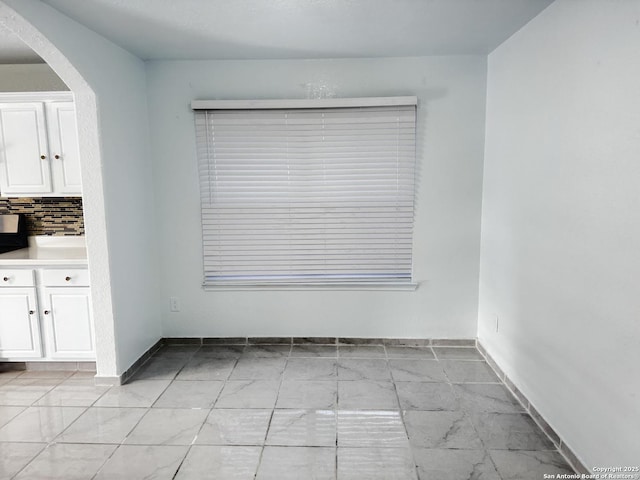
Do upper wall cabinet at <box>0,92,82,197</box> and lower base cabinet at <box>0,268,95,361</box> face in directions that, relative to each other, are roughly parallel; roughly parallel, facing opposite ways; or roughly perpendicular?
roughly parallel

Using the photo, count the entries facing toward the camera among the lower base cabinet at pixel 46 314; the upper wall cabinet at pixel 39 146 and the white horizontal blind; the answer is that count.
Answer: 3

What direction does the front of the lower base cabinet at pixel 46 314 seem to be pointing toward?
toward the camera

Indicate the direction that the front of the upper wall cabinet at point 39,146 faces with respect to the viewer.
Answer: facing the viewer

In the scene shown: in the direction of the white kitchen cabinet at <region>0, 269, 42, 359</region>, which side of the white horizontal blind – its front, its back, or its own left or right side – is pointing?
right

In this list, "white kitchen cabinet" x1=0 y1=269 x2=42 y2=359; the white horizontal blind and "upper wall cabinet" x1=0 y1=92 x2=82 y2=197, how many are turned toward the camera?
3

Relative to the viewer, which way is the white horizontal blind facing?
toward the camera

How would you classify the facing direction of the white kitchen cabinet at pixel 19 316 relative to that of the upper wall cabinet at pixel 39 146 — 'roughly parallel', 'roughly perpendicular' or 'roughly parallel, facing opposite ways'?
roughly parallel

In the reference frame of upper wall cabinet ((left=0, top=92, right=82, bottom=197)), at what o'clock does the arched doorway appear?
The arched doorway is roughly at 11 o'clock from the upper wall cabinet.
